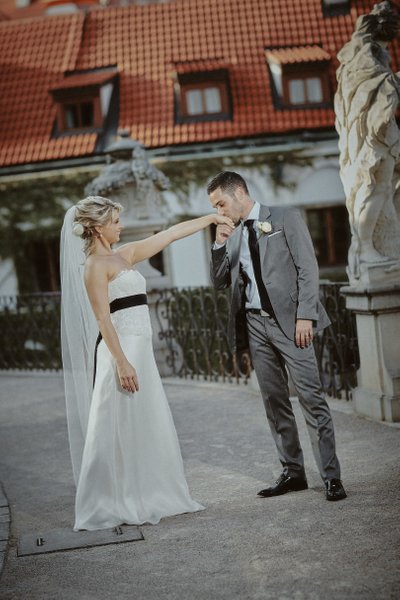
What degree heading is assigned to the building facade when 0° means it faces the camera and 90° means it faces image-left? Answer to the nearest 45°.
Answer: approximately 0°

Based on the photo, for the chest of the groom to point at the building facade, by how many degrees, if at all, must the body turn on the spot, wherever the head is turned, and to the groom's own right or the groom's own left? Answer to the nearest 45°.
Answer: approximately 135° to the groom's own right

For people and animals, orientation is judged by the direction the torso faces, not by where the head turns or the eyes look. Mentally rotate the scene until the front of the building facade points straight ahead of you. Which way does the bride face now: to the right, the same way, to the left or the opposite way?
to the left

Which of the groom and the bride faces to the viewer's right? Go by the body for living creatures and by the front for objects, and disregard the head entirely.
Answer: the bride

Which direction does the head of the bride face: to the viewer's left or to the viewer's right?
to the viewer's right

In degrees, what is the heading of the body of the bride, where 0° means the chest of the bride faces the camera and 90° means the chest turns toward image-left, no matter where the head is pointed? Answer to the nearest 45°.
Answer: approximately 270°

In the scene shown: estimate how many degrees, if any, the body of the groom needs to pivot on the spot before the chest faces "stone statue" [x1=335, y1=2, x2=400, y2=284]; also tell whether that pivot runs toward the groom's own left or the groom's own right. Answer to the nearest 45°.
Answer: approximately 180°

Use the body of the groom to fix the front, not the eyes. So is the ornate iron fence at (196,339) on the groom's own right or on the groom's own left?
on the groom's own right

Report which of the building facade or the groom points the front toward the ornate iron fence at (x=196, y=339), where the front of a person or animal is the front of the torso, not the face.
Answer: the building facade

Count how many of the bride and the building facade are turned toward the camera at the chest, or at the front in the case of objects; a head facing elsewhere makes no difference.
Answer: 1

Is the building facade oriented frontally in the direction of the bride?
yes
